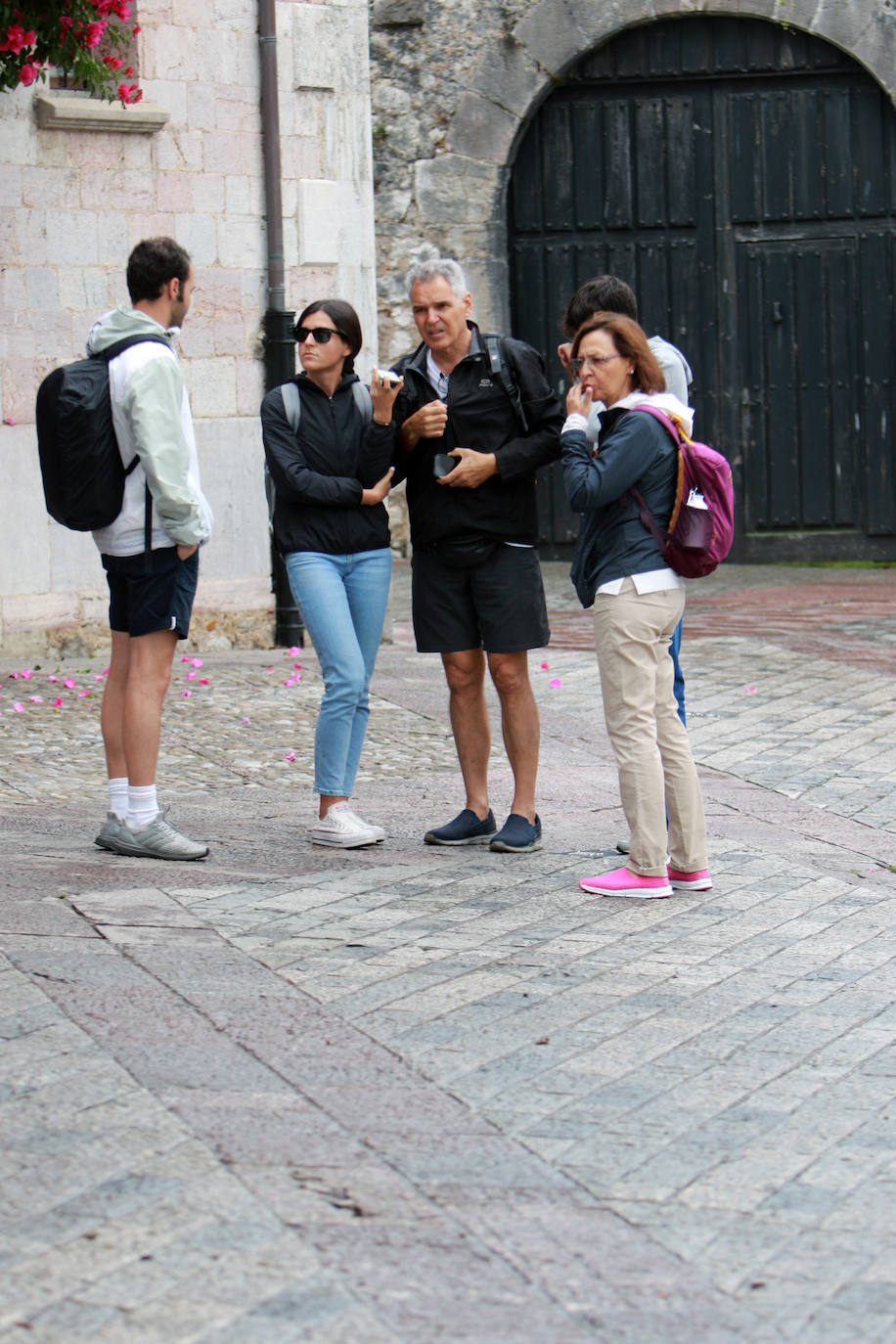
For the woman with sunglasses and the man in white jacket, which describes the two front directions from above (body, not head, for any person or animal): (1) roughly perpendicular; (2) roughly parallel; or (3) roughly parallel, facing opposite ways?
roughly perpendicular

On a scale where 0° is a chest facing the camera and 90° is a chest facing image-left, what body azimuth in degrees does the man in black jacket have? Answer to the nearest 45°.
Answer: approximately 45°

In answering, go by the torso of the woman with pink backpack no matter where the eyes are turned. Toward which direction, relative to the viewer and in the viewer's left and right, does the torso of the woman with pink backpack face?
facing to the left of the viewer

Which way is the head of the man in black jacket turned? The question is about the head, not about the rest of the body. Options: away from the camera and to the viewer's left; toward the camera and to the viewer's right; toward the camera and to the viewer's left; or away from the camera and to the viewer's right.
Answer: toward the camera and to the viewer's left

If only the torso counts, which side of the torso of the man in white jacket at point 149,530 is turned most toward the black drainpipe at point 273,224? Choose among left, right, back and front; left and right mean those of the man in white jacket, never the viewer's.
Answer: left

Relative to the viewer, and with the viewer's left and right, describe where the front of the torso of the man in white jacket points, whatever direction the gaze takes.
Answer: facing to the right of the viewer

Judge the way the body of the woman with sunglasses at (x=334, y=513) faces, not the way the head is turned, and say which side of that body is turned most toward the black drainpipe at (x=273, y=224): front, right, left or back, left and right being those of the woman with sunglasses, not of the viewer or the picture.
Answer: back

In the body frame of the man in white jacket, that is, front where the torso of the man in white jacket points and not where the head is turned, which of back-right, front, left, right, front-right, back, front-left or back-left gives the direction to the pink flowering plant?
left

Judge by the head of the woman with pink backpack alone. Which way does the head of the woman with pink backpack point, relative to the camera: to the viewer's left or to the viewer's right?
to the viewer's left

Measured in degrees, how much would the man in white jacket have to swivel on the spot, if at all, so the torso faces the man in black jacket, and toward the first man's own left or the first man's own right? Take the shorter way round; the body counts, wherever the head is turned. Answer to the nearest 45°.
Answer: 0° — they already face them

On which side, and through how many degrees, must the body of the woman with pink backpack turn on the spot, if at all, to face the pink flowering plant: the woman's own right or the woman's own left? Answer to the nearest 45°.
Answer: approximately 45° to the woman's own right

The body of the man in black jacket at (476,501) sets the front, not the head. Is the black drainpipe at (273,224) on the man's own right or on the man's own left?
on the man's own right

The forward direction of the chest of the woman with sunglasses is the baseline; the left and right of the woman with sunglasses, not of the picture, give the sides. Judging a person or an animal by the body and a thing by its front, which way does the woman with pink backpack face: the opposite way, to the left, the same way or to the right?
to the right

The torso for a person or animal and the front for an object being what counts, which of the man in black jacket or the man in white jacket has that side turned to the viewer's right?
the man in white jacket

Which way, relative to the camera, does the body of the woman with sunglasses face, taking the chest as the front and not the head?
toward the camera

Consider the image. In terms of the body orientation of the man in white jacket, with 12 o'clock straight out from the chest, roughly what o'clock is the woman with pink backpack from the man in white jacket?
The woman with pink backpack is roughly at 1 o'clock from the man in white jacket.
